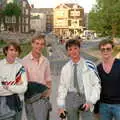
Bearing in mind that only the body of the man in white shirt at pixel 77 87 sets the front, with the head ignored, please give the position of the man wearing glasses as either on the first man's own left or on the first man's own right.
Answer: on the first man's own left

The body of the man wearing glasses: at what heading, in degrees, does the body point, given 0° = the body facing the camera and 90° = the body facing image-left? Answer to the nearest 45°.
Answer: approximately 0°

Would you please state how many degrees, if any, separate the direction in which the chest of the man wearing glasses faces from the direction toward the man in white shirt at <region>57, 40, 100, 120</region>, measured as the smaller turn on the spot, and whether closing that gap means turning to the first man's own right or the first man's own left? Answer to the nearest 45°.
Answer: approximately 90° to the first man's own right

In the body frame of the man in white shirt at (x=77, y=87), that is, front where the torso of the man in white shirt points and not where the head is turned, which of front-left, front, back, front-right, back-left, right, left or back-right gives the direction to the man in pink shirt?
back-right

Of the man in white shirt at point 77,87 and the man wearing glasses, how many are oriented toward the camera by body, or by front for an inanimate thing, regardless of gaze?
2

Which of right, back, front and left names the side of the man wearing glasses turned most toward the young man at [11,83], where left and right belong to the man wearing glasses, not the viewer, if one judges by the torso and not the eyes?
right

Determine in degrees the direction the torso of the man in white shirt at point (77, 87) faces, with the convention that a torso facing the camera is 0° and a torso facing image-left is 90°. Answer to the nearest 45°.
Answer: approximately 0°

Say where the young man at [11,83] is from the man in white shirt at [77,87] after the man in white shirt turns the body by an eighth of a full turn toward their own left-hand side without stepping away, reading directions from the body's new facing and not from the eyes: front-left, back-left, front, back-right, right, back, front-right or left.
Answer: back-right
